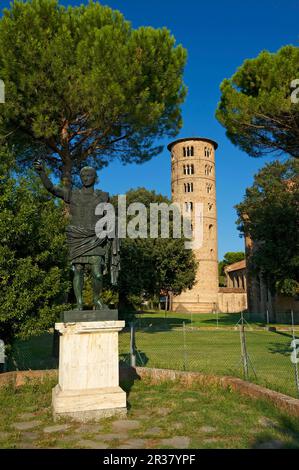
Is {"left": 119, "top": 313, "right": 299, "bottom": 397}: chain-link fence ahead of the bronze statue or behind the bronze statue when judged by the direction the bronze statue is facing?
behind

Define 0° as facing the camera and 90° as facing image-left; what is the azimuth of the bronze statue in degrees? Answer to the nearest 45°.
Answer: approximately 0°
